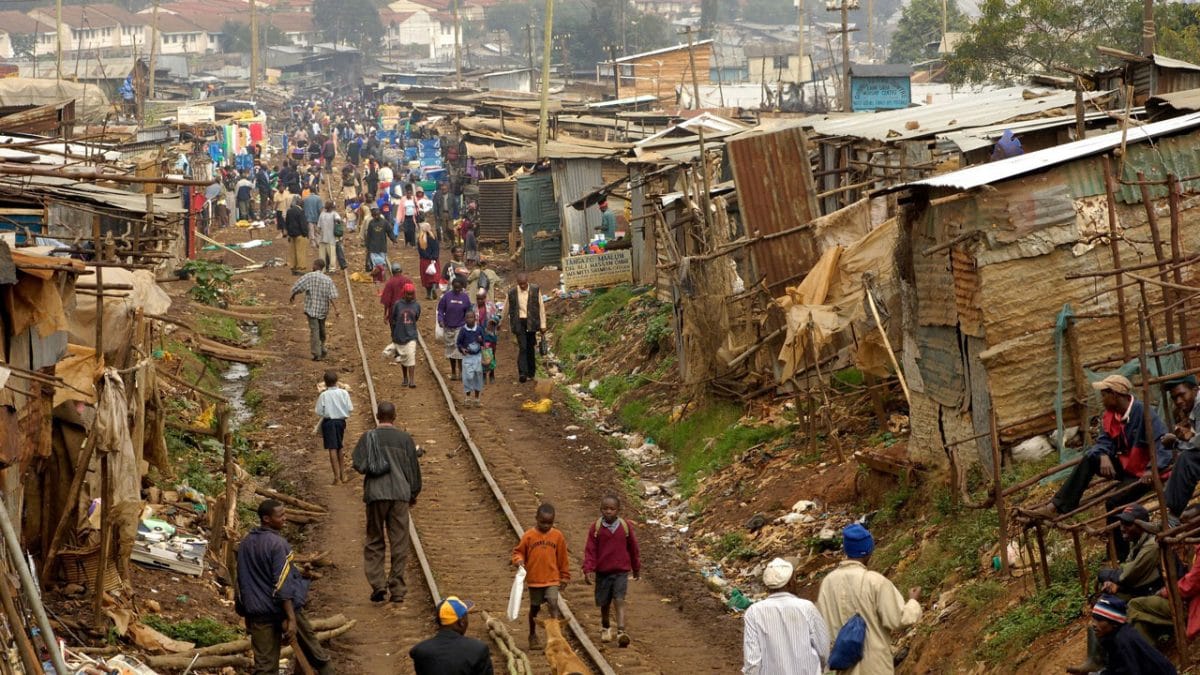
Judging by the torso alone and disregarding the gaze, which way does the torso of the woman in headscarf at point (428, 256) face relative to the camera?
toward the camera

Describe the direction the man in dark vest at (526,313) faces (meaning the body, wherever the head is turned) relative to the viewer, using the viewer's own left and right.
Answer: facing the viewer

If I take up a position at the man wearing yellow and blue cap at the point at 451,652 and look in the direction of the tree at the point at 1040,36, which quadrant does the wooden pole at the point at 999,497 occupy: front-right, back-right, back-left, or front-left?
front-right

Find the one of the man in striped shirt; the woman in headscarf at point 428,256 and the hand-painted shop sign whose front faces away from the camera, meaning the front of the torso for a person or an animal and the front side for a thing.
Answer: the man in striped shirt

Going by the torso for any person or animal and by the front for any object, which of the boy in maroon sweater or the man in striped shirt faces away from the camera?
the man in striped shirt

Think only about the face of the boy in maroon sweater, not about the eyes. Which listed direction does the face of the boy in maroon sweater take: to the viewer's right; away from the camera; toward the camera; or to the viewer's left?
toward the camera

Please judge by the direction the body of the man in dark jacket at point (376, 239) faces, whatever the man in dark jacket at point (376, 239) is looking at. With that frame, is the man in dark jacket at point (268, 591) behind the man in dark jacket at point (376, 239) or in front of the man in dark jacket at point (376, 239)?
in front

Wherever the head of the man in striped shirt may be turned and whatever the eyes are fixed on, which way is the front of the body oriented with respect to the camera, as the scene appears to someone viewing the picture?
away from the camera

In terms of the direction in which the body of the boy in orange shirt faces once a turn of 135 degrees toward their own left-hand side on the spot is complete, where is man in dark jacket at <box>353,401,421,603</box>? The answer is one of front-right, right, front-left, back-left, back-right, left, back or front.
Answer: left

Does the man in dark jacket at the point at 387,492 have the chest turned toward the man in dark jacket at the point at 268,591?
no

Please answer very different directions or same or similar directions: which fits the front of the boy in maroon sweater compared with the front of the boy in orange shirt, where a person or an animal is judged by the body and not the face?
same or similar directions

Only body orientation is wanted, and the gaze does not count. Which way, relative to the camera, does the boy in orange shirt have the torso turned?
toward the camera

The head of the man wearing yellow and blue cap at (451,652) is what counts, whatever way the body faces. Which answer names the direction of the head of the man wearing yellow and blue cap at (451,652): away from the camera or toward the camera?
away from the camera

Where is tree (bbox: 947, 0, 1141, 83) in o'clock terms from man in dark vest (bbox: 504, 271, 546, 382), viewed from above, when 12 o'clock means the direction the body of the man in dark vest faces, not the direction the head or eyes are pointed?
The tree is roughly at 7 o'clock from the man in dark vest.

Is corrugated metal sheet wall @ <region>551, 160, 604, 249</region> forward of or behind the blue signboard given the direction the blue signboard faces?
forward

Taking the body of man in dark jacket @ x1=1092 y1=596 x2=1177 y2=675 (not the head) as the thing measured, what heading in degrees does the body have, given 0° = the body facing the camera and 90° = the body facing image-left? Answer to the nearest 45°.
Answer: approximately 90°

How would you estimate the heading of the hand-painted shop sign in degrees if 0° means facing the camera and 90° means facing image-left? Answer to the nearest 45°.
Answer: approximately 0°
